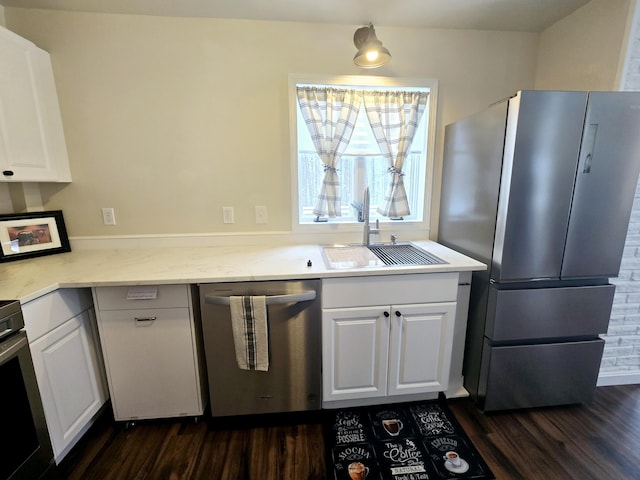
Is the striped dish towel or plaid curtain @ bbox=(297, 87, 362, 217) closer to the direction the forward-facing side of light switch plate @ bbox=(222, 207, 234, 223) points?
the striped dish towel

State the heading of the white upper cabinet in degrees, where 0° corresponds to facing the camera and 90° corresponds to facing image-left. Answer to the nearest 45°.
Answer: approximately 315°

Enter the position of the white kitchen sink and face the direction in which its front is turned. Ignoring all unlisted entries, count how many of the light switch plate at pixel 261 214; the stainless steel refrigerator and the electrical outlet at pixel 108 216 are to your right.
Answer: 2

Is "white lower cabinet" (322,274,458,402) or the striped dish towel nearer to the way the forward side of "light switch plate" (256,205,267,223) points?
the striped dish towel

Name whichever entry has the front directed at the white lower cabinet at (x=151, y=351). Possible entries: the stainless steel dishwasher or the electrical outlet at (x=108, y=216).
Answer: the electrical outlet

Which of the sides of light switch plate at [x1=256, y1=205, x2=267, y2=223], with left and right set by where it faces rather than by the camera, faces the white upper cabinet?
right
